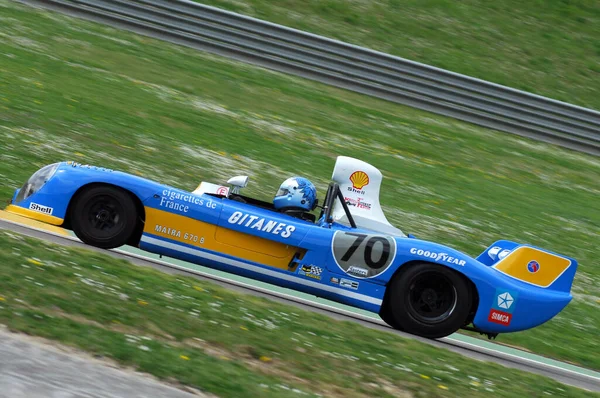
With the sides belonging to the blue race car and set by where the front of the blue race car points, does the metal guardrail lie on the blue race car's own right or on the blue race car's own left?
on the blue race car's own right

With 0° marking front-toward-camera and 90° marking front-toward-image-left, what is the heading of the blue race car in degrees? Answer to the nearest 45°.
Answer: approximately 90°
